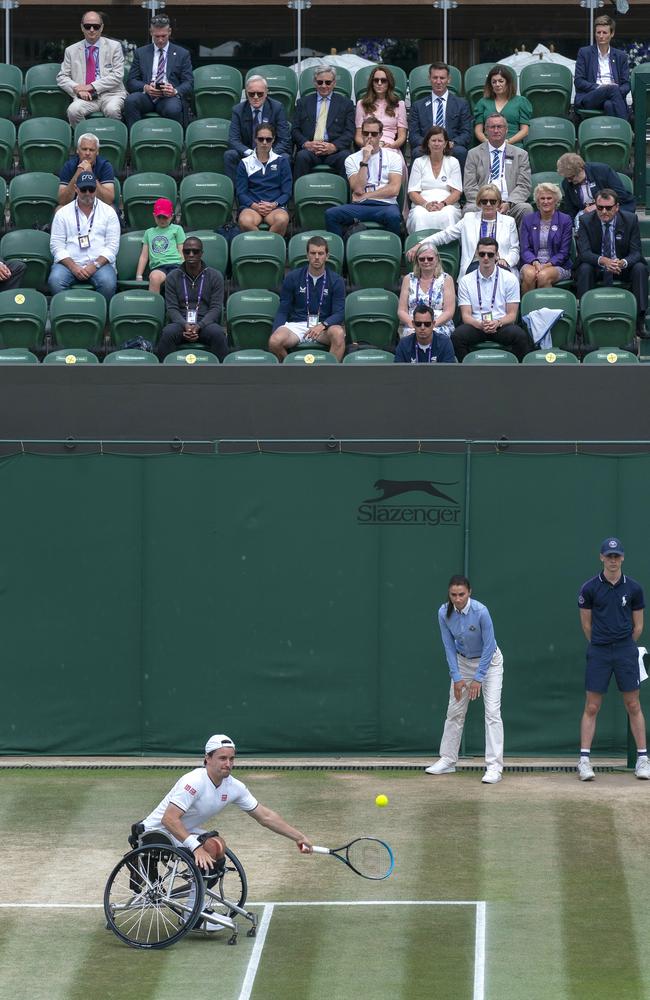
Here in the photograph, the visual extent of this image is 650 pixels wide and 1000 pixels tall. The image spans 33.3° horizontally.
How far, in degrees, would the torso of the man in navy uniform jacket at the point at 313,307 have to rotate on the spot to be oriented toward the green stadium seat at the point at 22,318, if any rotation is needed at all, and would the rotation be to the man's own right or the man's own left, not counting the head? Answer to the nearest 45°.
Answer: approximately 90° to the man's own right

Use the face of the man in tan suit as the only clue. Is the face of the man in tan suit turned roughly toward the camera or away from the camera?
toward the camera

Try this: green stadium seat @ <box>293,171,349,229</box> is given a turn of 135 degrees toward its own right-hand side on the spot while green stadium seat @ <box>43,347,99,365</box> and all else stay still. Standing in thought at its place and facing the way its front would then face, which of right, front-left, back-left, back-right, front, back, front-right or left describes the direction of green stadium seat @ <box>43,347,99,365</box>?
left

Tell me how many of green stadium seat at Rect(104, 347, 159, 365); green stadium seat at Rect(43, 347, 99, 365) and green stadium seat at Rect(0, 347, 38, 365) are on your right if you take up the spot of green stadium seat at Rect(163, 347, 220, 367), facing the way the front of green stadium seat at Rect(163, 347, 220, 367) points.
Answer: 3

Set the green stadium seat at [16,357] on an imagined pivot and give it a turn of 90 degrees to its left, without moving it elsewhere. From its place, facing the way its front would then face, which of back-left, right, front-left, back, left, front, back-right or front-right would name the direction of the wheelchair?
right

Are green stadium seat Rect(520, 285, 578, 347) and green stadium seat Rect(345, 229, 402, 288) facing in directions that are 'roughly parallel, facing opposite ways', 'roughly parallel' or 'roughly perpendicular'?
roughly parallel

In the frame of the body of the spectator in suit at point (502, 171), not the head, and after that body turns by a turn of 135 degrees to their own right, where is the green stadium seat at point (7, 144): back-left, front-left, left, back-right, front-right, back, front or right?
front-left

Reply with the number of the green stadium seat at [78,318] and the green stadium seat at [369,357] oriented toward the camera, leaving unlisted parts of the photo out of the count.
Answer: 2

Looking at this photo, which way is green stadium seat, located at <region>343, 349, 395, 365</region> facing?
toward the camera

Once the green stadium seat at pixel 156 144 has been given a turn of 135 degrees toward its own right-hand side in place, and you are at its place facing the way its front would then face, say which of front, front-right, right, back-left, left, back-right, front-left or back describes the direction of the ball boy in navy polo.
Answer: back

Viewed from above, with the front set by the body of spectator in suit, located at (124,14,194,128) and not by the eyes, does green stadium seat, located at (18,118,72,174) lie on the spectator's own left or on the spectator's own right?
on the spectator's own right

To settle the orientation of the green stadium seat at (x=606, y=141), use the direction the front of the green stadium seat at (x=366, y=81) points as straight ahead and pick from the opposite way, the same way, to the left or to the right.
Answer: the same way

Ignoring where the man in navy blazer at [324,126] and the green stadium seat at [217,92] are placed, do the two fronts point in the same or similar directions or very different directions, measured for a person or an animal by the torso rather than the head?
same or similar directions

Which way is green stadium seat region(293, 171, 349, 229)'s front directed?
toward the camera

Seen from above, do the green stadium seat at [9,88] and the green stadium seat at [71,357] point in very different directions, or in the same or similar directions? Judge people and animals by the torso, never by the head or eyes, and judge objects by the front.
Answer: same or similar directions

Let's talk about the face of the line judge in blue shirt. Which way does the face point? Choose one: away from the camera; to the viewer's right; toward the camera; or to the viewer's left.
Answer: toward the camera

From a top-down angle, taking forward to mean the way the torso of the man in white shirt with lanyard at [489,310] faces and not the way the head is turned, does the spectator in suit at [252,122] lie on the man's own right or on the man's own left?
on the man's own right

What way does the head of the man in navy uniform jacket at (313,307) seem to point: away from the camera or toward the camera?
toward the camera

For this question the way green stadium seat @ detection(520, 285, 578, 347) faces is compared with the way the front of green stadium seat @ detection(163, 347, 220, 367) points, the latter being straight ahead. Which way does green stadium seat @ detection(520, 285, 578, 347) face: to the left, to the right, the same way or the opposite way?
the same way

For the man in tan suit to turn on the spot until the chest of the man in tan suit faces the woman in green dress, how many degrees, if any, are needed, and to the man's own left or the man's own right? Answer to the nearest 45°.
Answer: approximately 90° to the man's own left

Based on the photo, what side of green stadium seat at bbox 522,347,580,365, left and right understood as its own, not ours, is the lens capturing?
front
